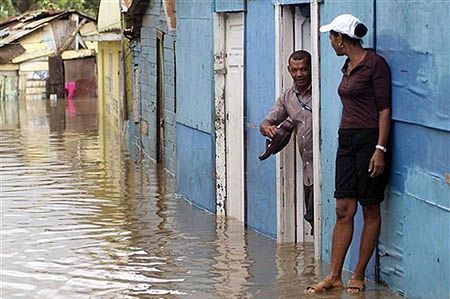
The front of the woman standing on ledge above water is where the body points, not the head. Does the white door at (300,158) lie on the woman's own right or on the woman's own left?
on the woman's own right

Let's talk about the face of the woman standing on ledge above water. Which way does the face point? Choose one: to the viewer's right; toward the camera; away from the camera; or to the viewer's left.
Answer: to the viewer's left

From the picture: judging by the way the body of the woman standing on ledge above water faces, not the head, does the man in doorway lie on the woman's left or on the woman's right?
on the woman's right

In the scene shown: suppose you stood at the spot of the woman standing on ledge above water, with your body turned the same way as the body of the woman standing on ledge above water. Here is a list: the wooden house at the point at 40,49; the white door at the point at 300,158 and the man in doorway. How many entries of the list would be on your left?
0

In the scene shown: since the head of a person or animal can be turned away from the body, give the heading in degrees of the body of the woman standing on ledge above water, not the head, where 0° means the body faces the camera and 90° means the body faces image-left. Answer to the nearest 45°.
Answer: approximately 45°

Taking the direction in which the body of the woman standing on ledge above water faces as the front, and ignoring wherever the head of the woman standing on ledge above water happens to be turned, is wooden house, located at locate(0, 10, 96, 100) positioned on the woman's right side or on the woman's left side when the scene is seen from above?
on the woman's right side
